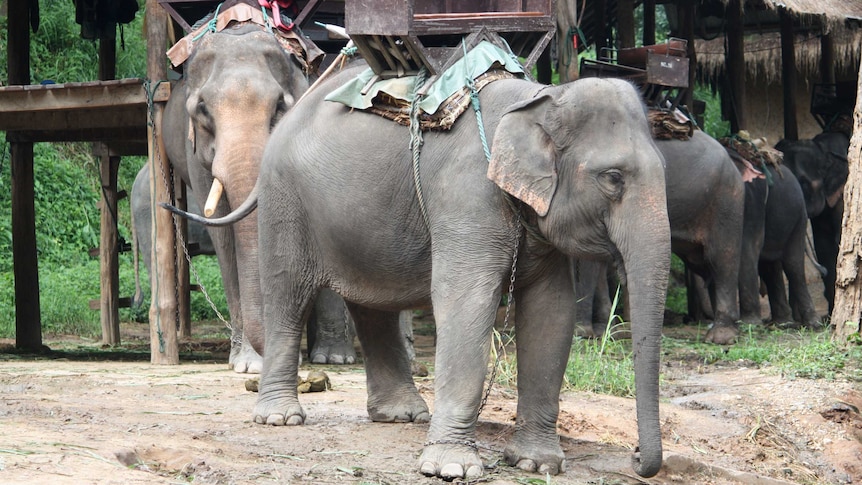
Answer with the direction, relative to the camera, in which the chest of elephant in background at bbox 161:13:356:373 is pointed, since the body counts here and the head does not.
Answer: toward the camera

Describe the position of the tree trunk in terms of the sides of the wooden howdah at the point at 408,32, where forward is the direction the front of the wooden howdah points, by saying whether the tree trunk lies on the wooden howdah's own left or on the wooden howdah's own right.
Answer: on the wooden howdah's own left

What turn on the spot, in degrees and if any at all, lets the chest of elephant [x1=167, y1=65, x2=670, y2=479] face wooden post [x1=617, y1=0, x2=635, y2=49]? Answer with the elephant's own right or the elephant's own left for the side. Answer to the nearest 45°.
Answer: approximately 135° to the elephant's own left

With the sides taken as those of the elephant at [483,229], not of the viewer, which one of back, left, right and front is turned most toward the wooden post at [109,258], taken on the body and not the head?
back

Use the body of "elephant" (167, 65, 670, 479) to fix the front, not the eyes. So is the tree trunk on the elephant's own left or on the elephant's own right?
on the elephant's own left

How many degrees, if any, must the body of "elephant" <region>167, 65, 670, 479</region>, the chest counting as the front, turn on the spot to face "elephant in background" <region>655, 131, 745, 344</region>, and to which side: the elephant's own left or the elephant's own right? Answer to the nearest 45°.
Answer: approximately 135° to the elephant's own left

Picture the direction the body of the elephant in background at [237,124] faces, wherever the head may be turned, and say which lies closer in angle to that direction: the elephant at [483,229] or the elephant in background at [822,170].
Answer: the elephant

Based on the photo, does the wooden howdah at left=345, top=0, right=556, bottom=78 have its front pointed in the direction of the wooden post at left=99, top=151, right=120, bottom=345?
no

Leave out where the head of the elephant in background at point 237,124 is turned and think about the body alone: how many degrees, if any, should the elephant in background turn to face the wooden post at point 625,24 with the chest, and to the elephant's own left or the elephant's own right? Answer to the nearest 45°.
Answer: approximately 135° to the elephant's own left

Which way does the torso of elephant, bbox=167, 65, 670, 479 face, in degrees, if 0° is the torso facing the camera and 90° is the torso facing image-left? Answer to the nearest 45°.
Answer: approximately 315°

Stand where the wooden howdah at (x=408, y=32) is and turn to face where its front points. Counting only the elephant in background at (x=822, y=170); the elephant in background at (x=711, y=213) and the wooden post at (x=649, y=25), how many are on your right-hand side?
0

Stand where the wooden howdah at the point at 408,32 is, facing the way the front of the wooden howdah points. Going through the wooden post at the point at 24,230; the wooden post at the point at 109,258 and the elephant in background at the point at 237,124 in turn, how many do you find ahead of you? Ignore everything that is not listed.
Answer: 0

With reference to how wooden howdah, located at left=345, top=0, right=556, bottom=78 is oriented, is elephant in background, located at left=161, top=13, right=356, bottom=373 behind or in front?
behind

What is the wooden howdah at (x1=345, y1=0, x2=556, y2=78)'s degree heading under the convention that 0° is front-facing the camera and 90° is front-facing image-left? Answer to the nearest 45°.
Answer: approximately 315°

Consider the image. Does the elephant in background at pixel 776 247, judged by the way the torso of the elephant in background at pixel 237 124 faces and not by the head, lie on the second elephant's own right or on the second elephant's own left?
on the second elephant's own left

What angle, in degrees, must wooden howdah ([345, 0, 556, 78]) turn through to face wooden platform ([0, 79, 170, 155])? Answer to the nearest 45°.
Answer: approximately 180°

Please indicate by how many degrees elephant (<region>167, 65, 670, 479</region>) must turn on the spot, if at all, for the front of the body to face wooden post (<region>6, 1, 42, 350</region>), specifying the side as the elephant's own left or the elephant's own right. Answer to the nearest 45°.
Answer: approximately 180°
